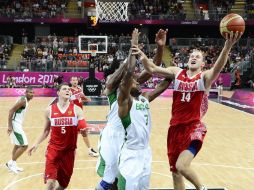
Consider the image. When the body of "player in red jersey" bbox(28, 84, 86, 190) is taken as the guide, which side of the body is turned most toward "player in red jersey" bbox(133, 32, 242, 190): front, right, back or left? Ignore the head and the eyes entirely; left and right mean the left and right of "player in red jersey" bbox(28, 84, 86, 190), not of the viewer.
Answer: left

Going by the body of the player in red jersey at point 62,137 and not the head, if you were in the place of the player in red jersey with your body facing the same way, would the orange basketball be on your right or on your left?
on your left

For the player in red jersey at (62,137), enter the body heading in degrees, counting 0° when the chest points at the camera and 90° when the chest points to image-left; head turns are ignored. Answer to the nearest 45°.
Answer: approximately 0°
